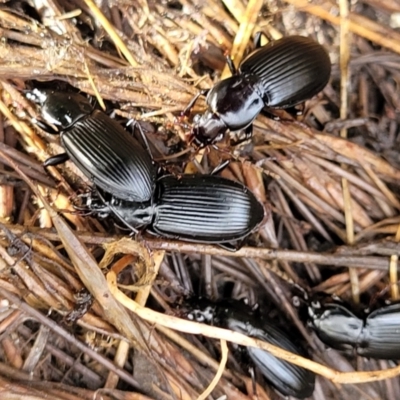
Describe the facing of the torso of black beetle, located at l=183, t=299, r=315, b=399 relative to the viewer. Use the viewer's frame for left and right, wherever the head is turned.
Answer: facing away from the viewer and to the left of the viewer

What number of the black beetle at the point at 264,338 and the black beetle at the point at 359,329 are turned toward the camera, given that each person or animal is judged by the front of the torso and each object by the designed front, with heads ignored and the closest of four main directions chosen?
0

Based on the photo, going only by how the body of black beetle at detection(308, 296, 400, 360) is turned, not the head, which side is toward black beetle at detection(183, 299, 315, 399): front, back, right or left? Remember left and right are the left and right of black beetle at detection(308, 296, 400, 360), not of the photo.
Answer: front

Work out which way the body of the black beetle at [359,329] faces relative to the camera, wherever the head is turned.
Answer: to the viewer's left

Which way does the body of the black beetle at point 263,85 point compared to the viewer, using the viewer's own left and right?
facing the viewer and to the left of the viewer
